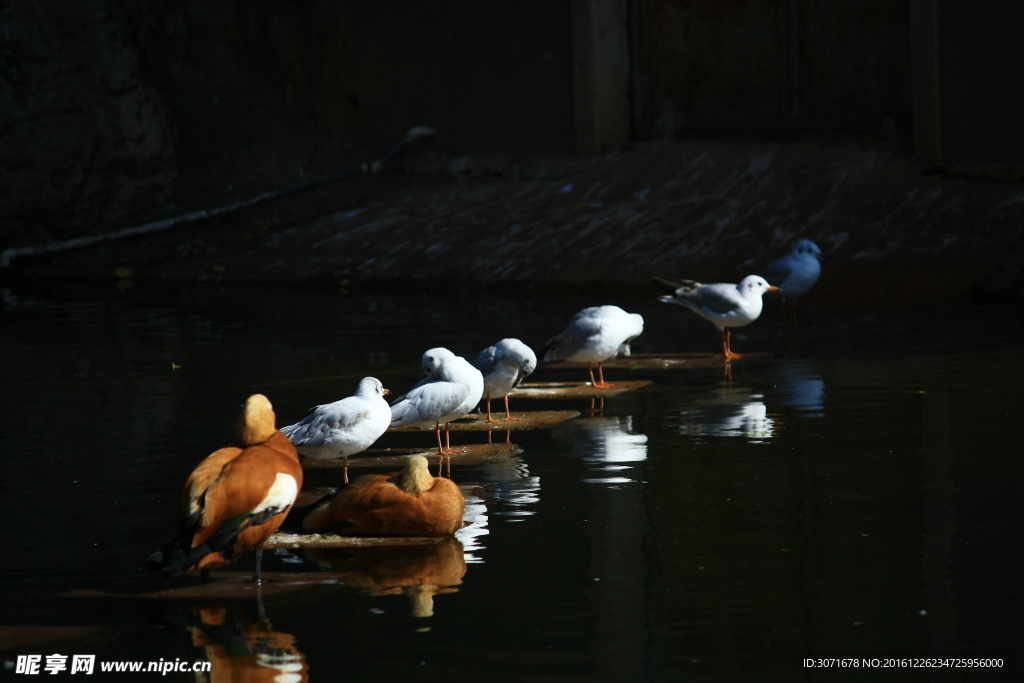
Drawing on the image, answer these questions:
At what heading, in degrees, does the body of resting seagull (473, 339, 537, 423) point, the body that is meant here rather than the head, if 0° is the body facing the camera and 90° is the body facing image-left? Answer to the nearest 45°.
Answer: approximately 315°

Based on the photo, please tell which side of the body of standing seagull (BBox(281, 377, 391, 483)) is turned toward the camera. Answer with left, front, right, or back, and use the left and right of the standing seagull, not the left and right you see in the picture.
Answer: right

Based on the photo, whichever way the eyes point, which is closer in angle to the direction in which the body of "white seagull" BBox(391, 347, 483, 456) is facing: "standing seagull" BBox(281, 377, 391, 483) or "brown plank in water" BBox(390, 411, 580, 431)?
the brown plank in water

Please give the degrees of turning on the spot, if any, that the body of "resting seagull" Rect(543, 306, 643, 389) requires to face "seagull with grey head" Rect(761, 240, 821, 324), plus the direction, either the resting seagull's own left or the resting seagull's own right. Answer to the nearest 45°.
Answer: approximately 45° to the resting seagull's own left

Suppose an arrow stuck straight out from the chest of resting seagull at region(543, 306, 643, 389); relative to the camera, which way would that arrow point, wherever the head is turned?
to the viewer's right

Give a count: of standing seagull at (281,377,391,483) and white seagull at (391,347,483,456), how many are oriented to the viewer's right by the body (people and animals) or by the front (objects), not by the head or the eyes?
2

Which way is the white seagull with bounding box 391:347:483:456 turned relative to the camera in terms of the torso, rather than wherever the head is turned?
to the viewer's right

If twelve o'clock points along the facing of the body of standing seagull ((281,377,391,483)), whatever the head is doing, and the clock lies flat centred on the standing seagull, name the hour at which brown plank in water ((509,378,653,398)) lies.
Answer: The brown plank in water is roughly at 10 o'clock from the standing seagull.

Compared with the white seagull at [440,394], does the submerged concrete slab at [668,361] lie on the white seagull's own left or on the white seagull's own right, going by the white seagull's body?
on the white seagull's own left
